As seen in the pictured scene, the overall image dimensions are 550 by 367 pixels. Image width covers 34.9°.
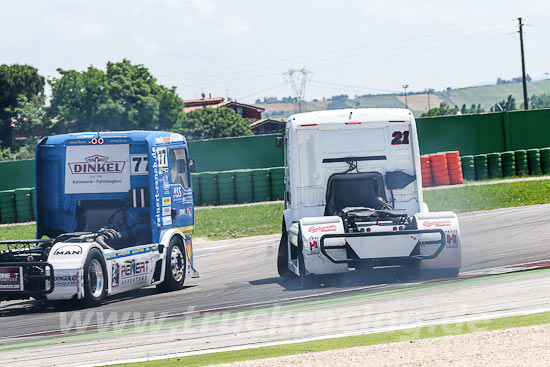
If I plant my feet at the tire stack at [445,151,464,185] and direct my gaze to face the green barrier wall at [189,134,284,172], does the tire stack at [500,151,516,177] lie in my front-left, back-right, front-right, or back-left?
back-right

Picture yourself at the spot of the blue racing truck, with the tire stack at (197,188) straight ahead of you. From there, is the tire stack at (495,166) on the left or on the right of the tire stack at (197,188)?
right

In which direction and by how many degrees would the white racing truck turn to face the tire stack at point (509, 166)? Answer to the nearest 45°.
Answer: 0° — it already faces it

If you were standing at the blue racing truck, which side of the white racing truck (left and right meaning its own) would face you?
left

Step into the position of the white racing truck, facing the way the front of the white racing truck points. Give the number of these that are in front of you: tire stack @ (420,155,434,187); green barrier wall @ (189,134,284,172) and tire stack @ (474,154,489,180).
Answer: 3

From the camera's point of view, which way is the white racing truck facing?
away from the camera
